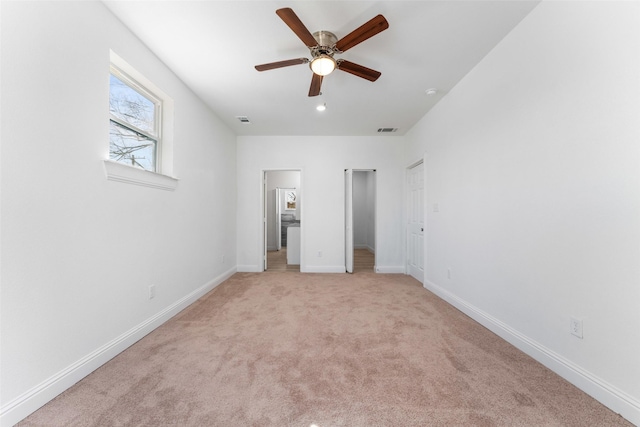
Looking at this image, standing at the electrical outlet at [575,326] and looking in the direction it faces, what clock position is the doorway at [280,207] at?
The doorway is roughly at 2 o'clock from the electrical outlet.

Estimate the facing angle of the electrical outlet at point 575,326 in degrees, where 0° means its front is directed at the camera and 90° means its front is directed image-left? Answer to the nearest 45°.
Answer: approximately 45°

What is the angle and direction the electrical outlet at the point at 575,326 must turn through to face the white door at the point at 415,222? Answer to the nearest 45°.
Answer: approximately 90° to its right

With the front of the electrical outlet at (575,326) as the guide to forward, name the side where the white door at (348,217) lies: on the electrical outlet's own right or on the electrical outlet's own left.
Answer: on the electrical outlet's own right
